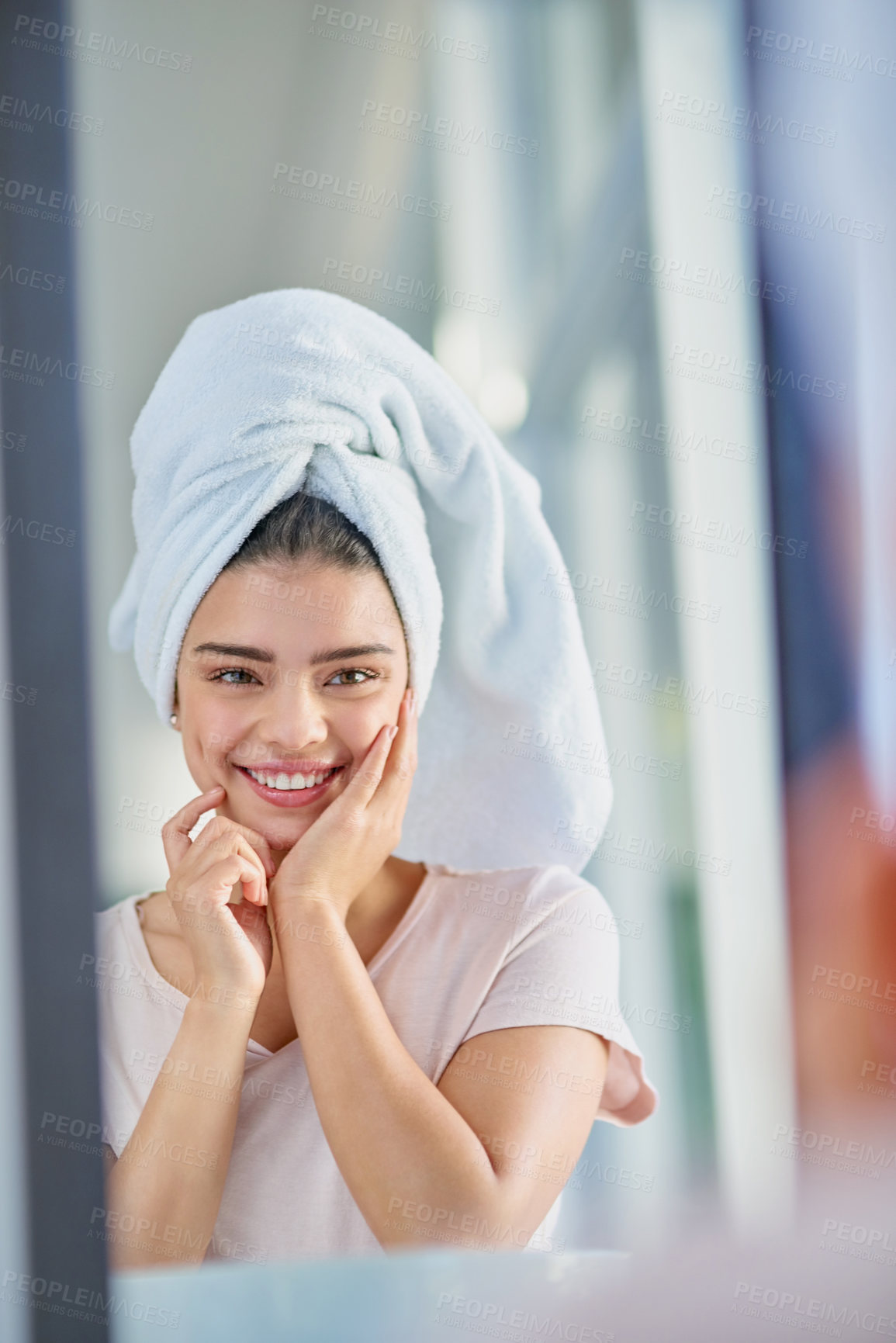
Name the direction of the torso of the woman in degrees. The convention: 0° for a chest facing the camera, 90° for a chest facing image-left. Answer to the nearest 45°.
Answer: approximately 0°
